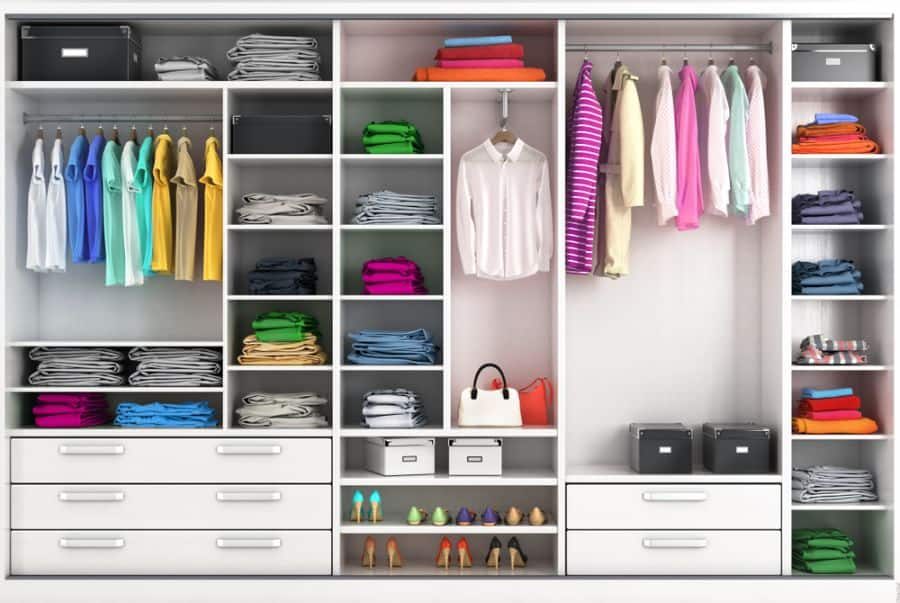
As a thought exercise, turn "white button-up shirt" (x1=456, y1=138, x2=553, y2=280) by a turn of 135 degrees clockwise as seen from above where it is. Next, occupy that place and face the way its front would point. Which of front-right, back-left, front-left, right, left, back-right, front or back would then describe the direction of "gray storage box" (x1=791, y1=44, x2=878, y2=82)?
back-right

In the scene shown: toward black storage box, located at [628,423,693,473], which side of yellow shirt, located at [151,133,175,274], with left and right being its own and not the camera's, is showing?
back

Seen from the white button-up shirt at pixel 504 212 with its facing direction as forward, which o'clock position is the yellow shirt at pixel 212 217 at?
The yellow shirt is roughly at 3 o'clock from the white button-up shirt.

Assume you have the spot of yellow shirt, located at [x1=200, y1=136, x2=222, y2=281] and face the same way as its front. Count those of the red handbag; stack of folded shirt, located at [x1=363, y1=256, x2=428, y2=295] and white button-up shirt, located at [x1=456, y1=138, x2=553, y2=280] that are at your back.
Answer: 3

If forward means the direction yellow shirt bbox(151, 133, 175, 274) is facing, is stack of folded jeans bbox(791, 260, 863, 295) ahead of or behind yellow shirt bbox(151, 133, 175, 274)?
behind

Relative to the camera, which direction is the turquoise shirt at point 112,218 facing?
to the viewer's left

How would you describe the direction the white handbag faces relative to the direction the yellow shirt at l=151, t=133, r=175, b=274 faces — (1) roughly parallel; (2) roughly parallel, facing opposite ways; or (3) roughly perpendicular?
roughly perpendicular

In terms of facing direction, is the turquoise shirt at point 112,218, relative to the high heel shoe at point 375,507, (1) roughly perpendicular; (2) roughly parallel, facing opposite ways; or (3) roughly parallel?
roughly perpendicular
